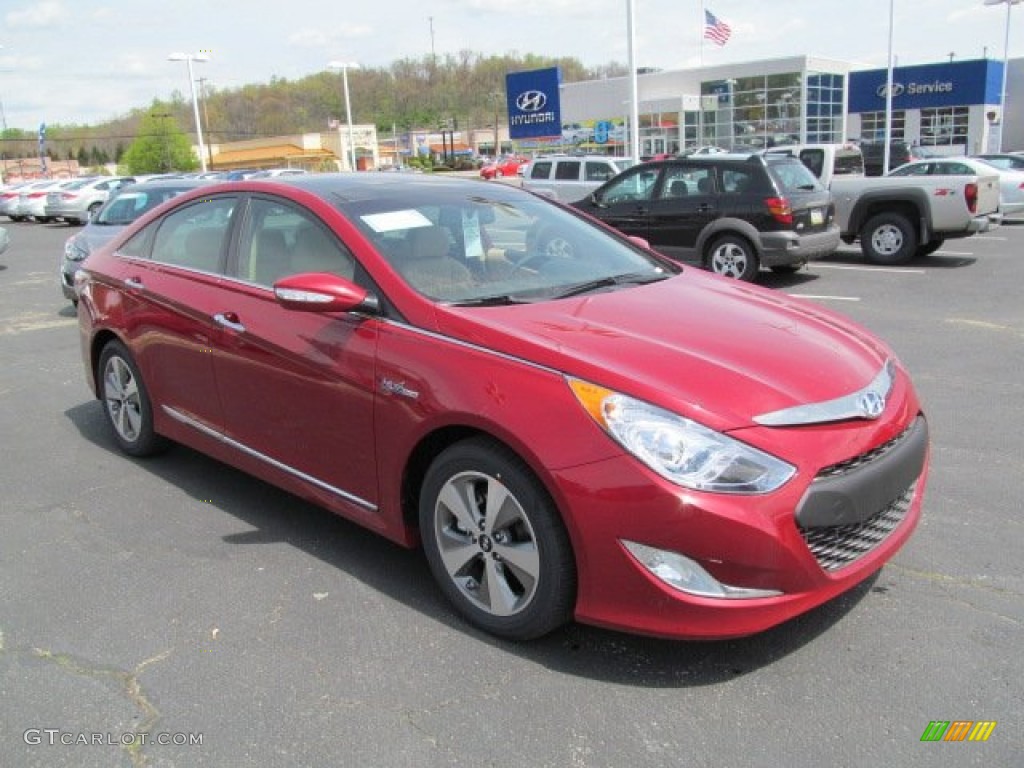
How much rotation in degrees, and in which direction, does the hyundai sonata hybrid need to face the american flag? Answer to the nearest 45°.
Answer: approximately 135° to its left

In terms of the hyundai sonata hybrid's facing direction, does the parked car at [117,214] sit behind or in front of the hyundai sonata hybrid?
behind

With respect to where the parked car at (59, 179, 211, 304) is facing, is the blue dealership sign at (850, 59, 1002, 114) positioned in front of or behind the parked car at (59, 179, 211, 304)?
behind

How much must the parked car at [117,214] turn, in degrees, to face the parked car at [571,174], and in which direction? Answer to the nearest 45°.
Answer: approximately 180°

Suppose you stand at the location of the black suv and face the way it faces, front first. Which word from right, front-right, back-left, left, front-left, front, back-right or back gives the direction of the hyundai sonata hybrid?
back-left

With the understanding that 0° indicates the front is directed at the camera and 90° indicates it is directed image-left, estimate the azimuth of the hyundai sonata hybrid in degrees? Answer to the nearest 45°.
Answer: approximately 315°

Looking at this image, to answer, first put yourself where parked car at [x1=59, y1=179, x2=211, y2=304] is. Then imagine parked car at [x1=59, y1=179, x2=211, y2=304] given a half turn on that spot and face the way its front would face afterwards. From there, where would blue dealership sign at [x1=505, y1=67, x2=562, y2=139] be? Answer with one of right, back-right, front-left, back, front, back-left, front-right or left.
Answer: front

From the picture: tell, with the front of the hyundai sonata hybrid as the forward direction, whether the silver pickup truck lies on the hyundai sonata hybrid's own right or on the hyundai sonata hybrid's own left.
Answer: on the hyundai sonata hybrid's own left

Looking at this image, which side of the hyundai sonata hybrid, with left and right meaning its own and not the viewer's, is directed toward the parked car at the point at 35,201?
back

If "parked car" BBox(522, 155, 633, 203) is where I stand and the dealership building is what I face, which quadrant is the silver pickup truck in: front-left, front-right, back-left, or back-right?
back-right

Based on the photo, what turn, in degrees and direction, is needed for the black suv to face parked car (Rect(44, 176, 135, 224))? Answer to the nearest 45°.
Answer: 0° — it already faces it

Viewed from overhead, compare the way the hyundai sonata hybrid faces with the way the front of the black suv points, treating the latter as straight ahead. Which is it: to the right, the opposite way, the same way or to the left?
the opposite way
